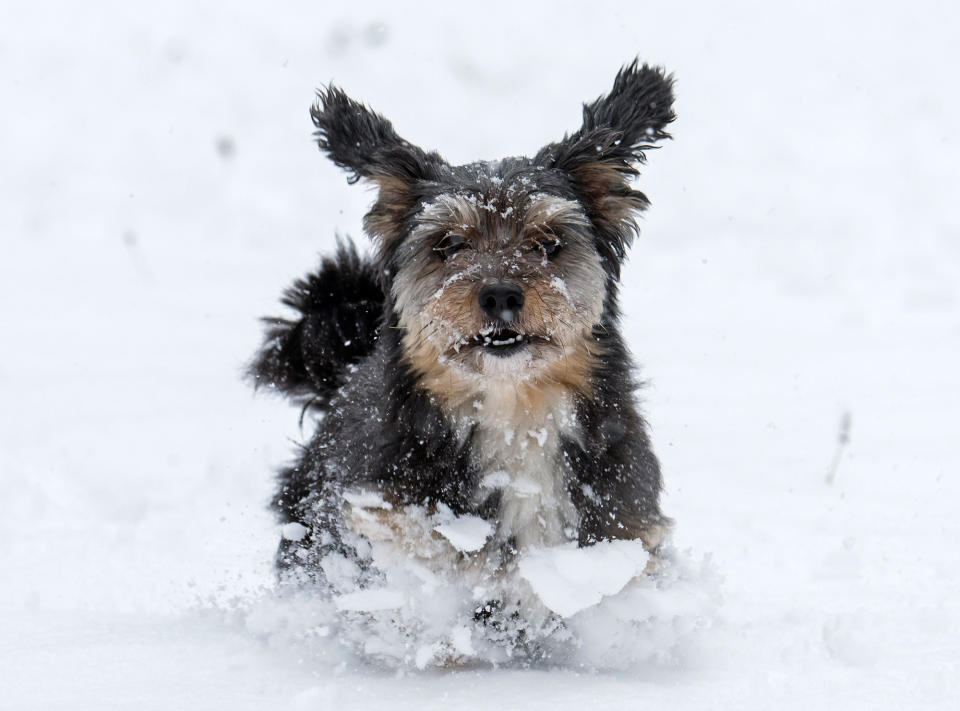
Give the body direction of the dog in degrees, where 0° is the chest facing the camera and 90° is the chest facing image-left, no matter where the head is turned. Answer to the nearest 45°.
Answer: approximately 0°
